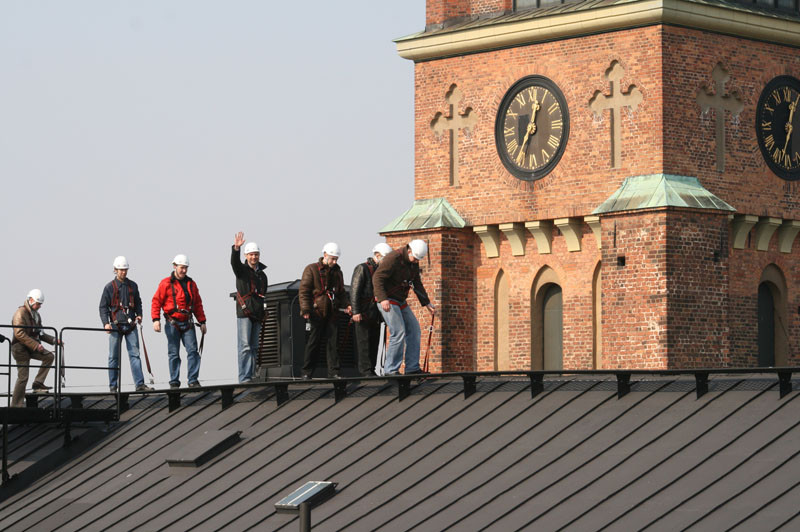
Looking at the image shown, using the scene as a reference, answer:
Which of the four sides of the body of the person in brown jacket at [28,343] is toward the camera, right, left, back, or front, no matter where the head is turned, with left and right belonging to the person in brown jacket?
right

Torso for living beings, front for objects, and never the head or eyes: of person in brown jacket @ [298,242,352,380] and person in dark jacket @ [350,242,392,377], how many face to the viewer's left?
0

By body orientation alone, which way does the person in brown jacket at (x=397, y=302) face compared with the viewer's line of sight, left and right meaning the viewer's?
facing the viewer and to the right of the viewer

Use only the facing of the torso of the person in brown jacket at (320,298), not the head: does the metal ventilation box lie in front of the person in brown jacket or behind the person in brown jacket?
behind

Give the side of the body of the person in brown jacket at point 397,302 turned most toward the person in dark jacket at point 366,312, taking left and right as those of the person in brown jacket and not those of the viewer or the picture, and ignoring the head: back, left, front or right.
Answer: back
